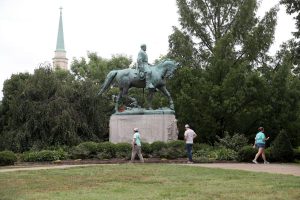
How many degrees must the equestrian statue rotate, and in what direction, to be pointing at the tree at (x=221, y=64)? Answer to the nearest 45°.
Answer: approximately 45° to its left

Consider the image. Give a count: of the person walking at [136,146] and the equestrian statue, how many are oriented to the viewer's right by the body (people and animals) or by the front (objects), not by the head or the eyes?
1

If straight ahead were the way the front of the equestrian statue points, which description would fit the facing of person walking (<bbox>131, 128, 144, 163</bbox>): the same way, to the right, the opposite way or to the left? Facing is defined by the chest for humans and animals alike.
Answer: the opposite way

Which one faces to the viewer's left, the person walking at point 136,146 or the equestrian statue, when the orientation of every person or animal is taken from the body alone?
the person walking

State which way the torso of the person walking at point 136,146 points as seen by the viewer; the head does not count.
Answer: to the viewer's left

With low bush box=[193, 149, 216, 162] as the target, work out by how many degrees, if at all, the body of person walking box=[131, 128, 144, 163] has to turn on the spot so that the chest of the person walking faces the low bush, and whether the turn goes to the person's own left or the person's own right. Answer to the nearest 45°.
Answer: approximately 135° to the person's own right

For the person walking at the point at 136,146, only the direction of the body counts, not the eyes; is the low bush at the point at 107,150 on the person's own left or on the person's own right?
on the person's own right

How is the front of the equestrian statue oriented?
to the viewer's right
